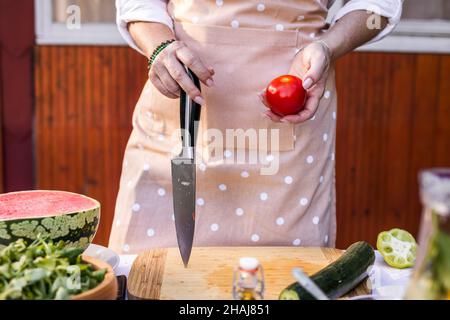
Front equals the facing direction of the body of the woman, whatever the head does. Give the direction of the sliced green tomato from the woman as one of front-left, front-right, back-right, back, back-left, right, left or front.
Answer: front-left

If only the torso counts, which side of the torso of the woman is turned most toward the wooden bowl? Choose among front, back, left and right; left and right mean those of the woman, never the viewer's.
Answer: front

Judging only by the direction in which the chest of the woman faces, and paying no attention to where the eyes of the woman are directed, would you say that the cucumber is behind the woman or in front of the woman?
in front

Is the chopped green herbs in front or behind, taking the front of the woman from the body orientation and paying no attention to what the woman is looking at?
in front

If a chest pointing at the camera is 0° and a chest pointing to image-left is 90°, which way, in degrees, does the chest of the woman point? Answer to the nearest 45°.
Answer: approximately 0°

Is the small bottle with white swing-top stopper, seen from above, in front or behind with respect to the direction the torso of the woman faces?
in front

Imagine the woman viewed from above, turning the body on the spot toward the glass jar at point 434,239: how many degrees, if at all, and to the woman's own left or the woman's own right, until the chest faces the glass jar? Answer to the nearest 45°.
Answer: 0° — they already face it

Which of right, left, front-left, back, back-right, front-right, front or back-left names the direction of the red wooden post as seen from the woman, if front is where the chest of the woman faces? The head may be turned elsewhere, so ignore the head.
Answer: back-right

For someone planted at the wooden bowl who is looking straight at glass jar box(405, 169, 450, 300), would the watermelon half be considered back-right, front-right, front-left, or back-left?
back-left
